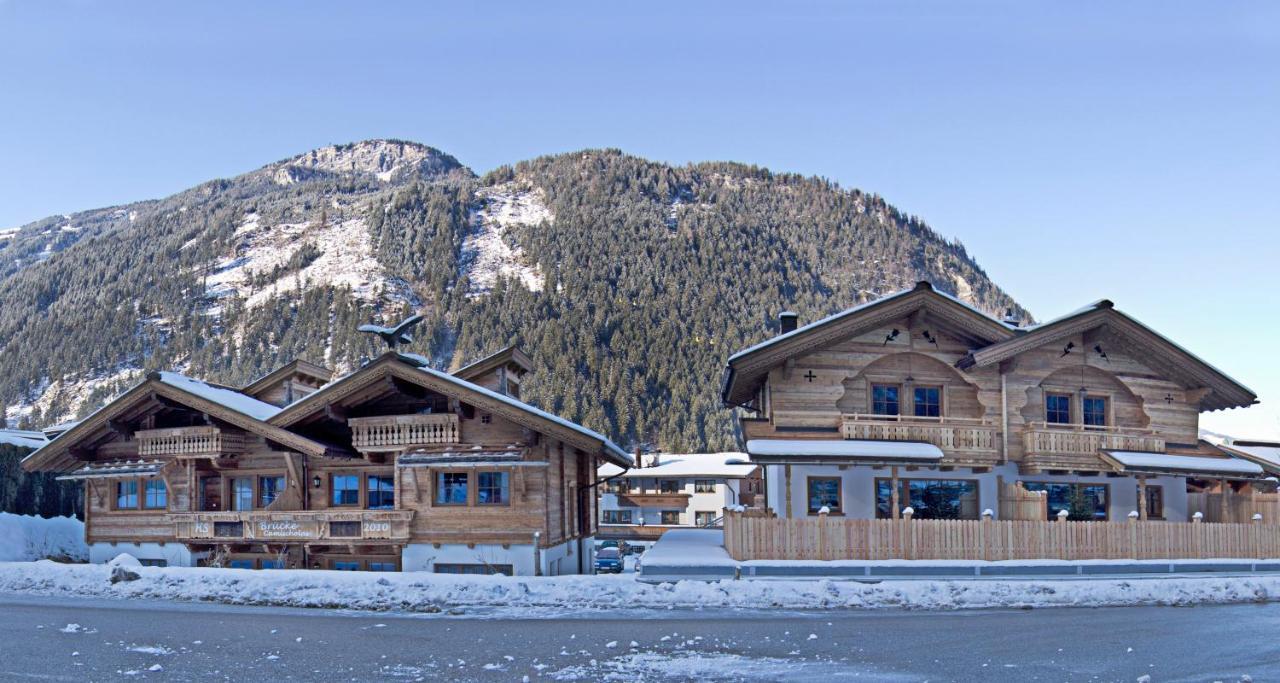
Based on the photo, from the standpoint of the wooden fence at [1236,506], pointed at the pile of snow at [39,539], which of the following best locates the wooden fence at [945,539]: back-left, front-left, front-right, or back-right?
front-left

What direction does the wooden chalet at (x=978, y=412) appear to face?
toward the camera

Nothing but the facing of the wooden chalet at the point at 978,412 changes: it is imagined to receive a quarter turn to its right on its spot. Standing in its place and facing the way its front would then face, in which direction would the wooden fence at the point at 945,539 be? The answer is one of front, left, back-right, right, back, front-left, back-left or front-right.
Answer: left

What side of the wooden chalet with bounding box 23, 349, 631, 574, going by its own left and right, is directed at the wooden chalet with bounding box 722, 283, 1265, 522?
left

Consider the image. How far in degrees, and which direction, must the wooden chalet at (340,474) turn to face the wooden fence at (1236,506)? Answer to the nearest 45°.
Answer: approximately 90° to its left

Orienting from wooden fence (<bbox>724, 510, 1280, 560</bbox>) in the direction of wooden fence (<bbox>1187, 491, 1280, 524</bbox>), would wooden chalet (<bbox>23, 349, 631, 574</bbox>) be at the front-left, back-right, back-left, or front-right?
back-left

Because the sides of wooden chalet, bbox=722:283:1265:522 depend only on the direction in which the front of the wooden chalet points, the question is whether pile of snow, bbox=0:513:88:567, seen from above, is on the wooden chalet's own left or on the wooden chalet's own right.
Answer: on the wooden chalet's own right

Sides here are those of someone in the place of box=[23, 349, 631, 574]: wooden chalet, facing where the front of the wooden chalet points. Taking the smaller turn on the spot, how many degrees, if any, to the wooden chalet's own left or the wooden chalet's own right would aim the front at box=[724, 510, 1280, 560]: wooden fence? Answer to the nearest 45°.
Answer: approximately 45° to the wooden chalet's own left

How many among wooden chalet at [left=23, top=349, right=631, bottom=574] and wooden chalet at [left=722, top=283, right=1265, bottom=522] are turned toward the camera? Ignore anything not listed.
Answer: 2

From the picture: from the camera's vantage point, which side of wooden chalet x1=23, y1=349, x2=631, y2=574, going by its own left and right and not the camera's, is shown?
front

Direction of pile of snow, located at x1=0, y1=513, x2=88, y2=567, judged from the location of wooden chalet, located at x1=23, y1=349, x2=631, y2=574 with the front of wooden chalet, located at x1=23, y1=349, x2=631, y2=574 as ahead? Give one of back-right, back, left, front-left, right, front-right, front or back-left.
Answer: back-right
